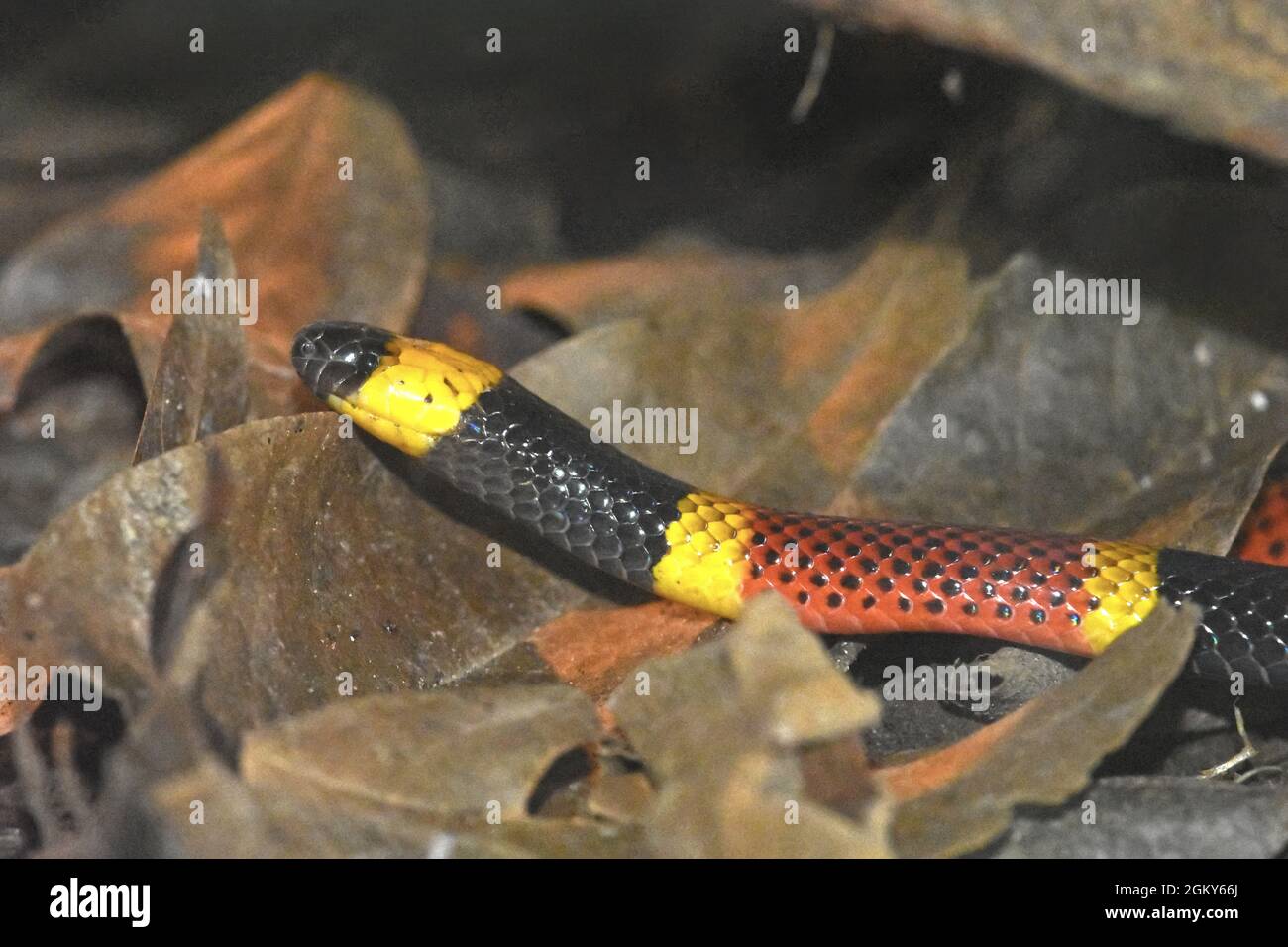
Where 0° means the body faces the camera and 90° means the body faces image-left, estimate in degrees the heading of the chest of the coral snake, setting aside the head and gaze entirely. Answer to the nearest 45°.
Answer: approximately 90°

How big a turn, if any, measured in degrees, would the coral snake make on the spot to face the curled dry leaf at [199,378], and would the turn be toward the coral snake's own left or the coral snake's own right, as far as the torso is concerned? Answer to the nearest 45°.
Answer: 0° — it already faces it

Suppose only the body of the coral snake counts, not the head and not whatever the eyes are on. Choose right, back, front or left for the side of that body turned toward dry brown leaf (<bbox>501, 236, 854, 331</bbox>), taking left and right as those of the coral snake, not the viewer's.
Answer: right

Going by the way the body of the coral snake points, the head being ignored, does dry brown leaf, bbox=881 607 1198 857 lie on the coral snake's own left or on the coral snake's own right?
on the coral snake's own left

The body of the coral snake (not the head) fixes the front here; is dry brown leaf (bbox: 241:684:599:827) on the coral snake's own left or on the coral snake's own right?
on the coral snake's own left

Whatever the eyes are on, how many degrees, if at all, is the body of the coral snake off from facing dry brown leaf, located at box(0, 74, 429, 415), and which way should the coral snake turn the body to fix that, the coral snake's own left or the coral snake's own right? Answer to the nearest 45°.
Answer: approximately 45° to the coral snake's own right

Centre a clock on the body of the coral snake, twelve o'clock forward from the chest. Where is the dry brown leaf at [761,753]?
The dry brown leaf is roughly at 9 o'clock from the coral snake.
